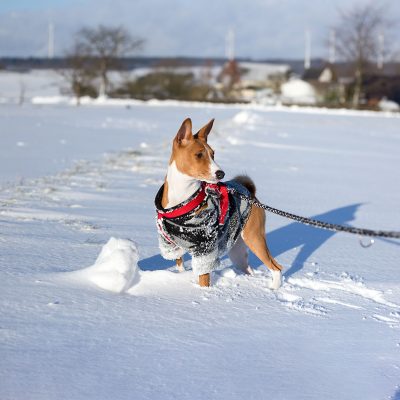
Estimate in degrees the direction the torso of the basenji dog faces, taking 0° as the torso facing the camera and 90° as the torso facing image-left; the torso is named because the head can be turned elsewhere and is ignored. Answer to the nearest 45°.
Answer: approximately 45°
